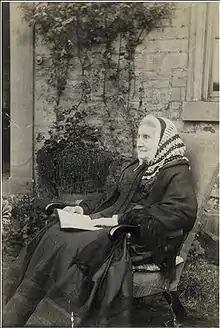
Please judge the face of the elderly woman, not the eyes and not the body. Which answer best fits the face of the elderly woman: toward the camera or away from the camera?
toward the camera

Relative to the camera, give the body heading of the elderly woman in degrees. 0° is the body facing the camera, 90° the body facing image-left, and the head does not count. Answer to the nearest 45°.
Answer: approximately 45°
